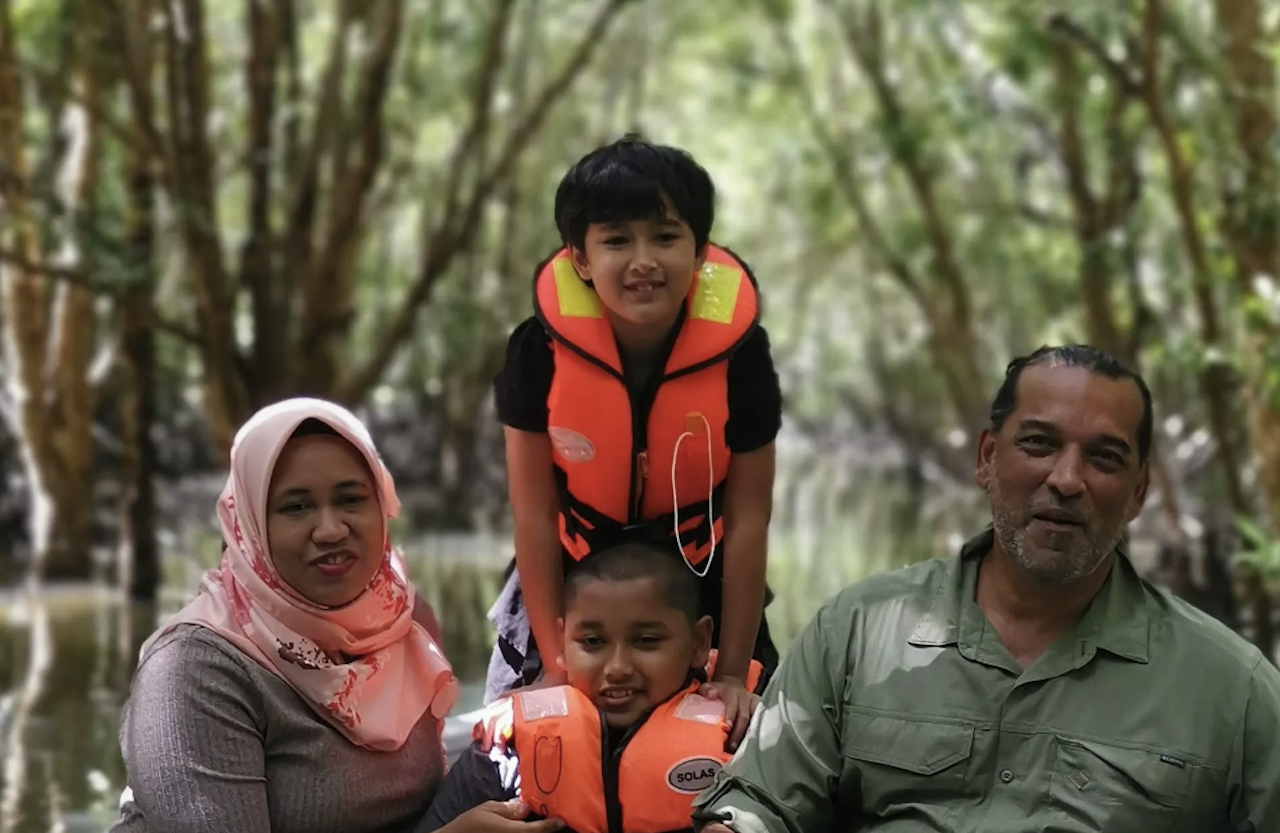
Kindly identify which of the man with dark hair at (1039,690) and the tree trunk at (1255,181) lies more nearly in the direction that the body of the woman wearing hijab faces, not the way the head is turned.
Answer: the man with dark hair

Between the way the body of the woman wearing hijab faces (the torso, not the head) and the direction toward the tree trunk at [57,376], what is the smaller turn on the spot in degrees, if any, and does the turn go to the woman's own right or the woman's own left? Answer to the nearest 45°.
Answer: approximately 135° to the woman's own left

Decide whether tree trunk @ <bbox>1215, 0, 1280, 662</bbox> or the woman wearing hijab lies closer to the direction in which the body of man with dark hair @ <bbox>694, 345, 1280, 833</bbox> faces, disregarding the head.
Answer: the woman wearing hijab

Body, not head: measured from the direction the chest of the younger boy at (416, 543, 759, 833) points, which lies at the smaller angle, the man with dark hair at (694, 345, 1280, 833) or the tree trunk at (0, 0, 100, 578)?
the man with dark hair

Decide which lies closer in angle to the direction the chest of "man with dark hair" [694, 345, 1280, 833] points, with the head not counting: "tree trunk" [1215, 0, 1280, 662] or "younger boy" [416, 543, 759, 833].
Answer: the younger boy

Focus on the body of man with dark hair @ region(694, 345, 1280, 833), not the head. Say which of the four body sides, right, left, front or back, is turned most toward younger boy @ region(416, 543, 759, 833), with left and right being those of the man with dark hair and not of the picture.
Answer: right

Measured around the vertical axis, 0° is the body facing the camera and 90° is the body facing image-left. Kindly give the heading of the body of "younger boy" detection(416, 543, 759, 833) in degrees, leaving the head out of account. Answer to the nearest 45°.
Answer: approximately 0°

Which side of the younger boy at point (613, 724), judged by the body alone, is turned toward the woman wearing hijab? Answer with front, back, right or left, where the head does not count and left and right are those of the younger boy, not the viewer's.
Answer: right

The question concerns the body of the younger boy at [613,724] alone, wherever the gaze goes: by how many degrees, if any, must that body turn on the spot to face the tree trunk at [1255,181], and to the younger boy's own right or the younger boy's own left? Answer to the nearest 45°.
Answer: approximately 135° to the younger boy's own left

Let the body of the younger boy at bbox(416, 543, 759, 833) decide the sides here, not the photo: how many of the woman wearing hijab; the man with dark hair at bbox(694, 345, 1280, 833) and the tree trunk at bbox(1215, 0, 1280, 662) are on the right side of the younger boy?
1

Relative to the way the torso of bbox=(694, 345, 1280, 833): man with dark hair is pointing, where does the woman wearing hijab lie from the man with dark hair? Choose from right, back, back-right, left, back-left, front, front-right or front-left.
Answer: right

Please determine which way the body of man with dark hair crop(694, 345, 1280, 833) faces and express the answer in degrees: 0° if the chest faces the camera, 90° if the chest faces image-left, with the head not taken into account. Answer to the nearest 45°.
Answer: approximately 0°

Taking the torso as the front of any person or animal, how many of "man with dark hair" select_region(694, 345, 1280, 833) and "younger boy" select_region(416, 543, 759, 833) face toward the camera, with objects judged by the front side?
2

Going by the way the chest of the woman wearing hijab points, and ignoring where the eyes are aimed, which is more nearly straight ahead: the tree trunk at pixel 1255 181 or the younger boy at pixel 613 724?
the younger boy
